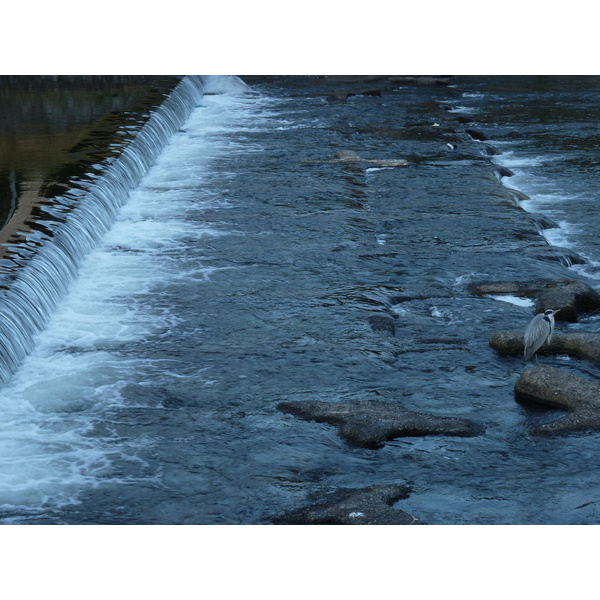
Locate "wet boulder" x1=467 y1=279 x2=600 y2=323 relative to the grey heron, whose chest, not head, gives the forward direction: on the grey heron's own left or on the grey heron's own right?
on the grey heron's own left

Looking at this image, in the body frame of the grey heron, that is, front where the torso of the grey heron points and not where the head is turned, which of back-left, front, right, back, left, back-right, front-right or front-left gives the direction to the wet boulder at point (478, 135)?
left

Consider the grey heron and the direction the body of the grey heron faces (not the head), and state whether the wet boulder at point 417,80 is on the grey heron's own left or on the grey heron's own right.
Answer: on the grey heron's own left

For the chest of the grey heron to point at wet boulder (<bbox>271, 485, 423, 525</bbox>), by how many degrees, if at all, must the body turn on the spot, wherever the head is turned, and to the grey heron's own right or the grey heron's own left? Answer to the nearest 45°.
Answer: approximately 90° to the grey heron's own right

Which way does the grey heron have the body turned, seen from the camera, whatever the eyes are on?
to the viewer's right

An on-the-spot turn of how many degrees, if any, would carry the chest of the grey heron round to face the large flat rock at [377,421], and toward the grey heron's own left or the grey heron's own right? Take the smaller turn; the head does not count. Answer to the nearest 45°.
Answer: approximately 135° to the grey heron's own right

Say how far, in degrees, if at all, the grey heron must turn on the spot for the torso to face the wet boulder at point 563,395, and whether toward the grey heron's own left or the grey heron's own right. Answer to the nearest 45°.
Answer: approximately 90° to the grey heron's own right

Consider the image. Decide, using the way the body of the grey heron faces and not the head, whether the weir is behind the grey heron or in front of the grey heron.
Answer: behind

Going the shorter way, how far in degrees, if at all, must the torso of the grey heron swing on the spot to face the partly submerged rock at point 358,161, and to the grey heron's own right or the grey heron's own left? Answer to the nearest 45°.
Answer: approximately 90° to the grey heron's own left

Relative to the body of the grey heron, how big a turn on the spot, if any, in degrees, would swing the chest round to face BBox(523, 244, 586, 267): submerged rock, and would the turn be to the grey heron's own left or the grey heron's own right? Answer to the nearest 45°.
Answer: approximately 90° to the grey heron's own left

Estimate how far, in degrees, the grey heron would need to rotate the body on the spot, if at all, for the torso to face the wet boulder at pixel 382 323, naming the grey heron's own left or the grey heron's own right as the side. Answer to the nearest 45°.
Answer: approximately 135° to the grey heron's own left

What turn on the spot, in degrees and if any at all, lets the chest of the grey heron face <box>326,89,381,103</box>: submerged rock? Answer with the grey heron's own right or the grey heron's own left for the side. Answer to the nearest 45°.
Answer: approximately 90° to the grey heron's own left
